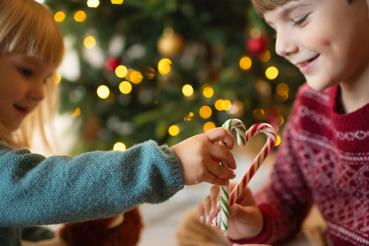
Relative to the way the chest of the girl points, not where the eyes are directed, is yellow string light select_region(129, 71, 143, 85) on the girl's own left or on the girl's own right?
on the girl's own left

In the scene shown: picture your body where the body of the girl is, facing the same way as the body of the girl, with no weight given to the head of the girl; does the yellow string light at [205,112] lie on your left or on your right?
on your left

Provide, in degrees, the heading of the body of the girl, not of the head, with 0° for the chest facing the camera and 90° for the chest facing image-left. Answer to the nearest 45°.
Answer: approximately 315°

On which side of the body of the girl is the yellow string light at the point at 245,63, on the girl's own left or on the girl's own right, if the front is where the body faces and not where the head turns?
on the girl's own left

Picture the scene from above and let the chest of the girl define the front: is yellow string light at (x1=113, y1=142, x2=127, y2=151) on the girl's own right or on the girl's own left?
on the girl's own left

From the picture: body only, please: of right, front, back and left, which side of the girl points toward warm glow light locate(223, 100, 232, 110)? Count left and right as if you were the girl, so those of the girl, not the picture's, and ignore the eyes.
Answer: left

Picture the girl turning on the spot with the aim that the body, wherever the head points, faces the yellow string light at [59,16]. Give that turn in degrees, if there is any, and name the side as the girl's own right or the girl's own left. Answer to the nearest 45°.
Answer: approximately 135° to the girl's own left

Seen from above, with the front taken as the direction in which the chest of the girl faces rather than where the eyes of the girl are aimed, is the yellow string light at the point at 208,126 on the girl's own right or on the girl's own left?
on the girl's own left

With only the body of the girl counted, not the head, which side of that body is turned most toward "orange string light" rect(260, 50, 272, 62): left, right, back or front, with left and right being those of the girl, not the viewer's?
left

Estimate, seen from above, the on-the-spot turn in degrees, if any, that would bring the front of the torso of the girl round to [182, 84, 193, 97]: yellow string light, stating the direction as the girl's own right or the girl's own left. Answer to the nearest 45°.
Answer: approximately 135° to the girl's own left

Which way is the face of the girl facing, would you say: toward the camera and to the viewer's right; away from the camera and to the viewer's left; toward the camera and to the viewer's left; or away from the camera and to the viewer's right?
toward the camera and to the viewer's right
